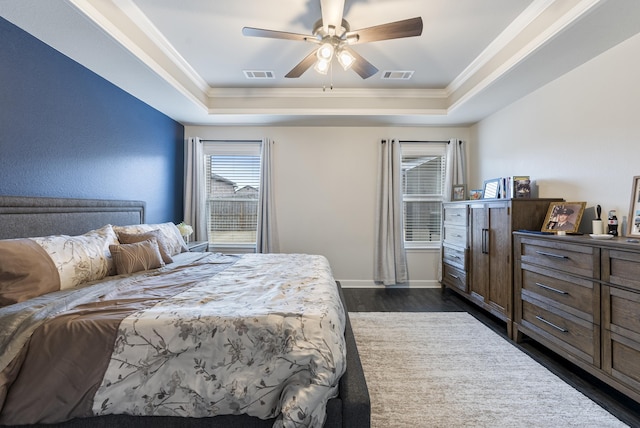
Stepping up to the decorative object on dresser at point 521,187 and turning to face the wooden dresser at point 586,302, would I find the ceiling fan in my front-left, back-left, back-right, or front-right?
front-right

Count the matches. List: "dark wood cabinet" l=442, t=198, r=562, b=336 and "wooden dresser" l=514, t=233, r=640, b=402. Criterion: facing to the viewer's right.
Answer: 0

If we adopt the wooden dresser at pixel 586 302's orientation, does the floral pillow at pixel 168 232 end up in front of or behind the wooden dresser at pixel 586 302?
in front

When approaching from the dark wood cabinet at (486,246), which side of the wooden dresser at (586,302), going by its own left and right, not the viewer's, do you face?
right

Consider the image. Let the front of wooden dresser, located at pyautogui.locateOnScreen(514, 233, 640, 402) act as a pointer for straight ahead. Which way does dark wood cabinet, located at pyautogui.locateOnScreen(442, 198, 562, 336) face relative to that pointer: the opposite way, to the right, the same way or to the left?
the same way

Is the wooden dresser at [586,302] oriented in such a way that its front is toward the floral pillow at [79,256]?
yes

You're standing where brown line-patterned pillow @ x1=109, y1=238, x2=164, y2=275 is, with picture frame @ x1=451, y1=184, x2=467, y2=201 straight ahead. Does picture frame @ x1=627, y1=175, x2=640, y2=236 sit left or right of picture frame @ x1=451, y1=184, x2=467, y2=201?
right

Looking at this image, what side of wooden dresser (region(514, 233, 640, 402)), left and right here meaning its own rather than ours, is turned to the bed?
front

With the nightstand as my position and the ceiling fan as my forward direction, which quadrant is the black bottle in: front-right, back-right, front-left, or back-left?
front-left

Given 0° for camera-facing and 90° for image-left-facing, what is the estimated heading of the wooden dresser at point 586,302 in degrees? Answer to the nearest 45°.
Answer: approximately 45°

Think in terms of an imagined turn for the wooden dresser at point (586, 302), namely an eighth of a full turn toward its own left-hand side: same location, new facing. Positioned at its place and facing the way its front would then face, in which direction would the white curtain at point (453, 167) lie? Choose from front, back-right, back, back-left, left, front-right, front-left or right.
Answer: back-right

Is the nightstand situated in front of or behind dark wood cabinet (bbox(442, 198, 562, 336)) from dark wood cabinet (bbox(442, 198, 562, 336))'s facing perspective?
in front

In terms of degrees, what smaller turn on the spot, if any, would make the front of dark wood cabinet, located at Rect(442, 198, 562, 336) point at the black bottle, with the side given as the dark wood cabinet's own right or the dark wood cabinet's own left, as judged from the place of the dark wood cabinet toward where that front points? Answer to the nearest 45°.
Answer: approximately 90° to the dark wood cabinet's own left

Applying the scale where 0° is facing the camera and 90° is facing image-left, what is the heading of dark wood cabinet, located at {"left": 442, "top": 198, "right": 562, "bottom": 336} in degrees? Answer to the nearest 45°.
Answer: approximately 45°

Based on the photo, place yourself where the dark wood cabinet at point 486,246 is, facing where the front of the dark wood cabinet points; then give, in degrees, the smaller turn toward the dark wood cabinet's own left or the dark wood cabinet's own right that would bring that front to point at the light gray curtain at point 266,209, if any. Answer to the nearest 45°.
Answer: approximately 45° to the dark wood cabinet's own right

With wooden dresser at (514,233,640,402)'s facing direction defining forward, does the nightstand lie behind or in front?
in front
